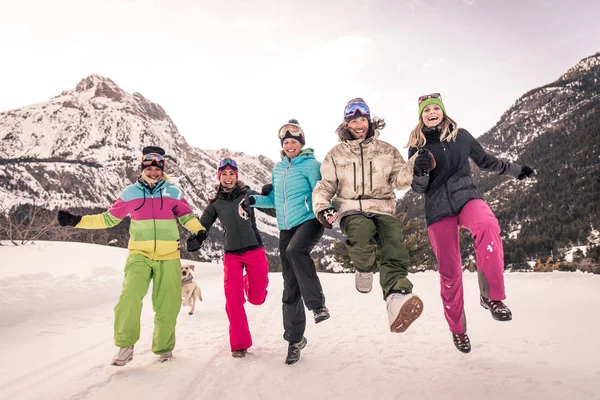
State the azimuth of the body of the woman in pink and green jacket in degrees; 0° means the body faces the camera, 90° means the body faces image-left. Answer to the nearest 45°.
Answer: approximately 0°

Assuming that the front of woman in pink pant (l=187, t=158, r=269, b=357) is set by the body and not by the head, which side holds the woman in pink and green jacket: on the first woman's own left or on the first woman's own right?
on the first woman's own right

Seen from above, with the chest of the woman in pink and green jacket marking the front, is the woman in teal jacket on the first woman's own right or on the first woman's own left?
on the first woman's own left

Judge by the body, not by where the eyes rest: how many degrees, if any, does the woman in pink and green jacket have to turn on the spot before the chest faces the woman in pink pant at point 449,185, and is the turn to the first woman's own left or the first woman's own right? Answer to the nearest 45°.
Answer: approximately 45° to the first woman's own left

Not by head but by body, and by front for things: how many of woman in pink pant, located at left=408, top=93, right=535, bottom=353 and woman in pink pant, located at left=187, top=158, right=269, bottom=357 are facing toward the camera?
2

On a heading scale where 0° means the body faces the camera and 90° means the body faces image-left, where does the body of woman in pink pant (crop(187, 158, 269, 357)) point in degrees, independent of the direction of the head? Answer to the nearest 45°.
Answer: approximately 0°

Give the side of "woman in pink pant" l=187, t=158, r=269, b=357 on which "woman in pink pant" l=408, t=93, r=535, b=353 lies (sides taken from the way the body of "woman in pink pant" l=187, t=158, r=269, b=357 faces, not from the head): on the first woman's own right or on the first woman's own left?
on the first woman's own left

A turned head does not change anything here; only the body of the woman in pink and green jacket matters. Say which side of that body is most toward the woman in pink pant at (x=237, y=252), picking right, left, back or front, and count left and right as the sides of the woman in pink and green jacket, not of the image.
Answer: left

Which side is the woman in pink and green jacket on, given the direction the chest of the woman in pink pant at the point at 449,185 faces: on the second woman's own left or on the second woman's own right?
on the second woman's own right
